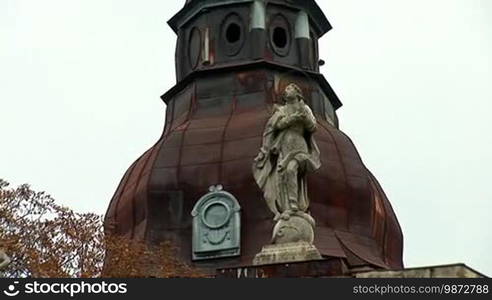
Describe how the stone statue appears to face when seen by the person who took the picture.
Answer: facing the viewer

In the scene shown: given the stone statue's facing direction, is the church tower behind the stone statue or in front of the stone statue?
behind
